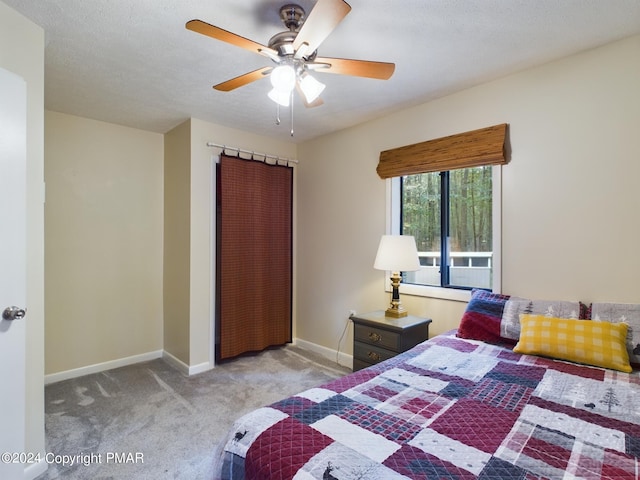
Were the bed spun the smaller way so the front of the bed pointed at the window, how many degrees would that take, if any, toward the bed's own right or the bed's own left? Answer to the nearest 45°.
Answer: approximately 135° to the bed's own right

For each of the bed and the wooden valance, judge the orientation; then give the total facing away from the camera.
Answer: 0

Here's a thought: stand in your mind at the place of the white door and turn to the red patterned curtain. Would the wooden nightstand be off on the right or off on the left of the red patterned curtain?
right

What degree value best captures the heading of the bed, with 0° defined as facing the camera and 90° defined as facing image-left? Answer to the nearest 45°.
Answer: approximately 45°

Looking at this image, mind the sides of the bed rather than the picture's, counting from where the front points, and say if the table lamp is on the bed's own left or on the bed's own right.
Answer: on the bed's own right

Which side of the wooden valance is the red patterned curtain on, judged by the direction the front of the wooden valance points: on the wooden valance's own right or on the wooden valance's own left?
on the wooden valance's own right

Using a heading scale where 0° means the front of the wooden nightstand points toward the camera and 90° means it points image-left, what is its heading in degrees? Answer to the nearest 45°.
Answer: approximately 45°

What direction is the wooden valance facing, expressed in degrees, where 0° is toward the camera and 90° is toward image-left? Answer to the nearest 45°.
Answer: approximately 45°

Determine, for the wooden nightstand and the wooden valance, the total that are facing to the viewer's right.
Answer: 0

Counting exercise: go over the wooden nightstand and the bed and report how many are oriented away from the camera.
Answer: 0
